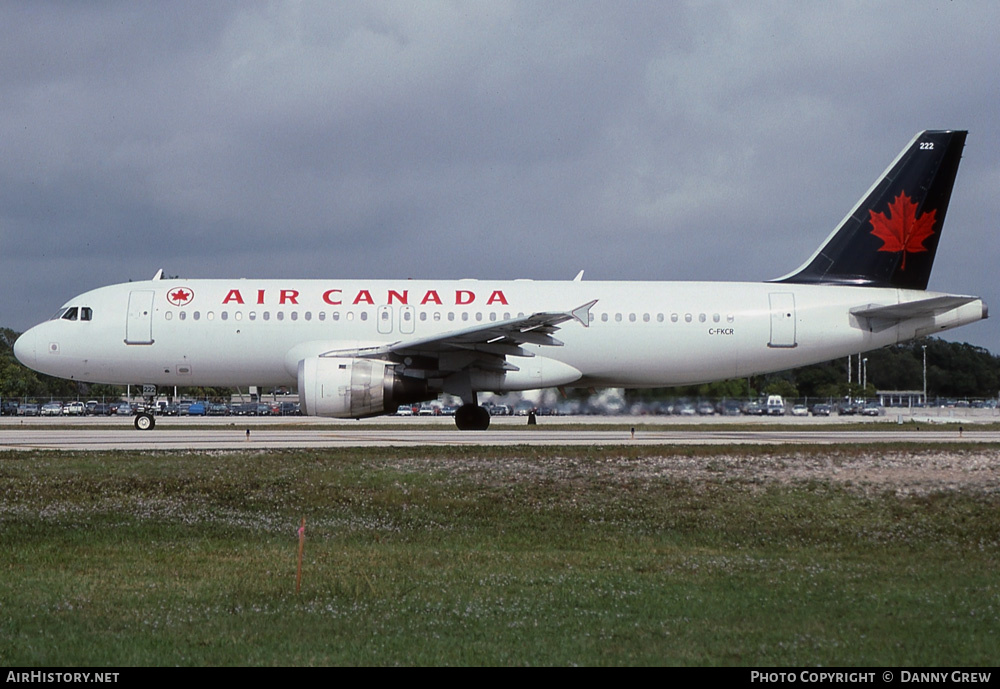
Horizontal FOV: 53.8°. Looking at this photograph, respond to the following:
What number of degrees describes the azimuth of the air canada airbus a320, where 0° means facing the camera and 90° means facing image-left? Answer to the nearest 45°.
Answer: approximately 90°
